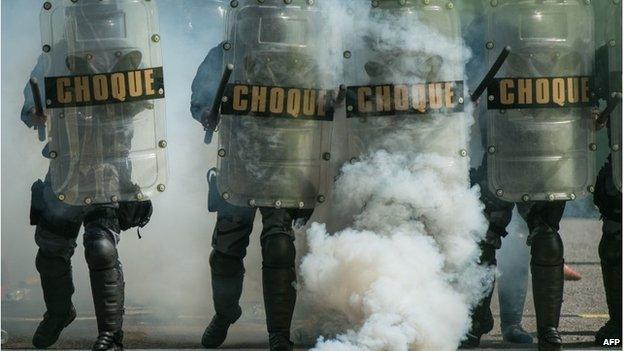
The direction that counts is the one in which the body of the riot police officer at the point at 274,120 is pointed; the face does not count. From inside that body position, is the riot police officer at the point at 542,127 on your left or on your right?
on your left

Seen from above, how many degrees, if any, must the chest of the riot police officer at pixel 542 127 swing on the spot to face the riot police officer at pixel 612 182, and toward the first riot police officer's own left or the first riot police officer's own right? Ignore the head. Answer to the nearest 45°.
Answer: approximately 135° to the first riot police officer's own left

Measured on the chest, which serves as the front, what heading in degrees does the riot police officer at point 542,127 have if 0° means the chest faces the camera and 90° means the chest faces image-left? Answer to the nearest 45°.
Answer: approximately 0°

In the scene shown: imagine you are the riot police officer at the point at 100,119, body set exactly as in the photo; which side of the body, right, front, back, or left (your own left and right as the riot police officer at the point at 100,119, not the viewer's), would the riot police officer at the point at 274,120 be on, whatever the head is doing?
left

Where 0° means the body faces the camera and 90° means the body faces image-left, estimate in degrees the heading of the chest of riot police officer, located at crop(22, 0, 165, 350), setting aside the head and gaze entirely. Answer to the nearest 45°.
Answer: approximately 0°

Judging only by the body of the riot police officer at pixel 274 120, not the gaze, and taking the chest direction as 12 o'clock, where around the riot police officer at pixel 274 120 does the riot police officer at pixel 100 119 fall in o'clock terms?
the riot police officer at pixel 100 119 is roughly at 3 o'clock from the riot police officer at pixel 274 120.

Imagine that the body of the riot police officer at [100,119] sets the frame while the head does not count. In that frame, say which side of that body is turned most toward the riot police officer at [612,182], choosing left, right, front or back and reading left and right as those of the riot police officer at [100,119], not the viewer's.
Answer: left

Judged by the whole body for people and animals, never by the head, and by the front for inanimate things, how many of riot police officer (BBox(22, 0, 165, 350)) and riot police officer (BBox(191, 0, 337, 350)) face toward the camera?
2

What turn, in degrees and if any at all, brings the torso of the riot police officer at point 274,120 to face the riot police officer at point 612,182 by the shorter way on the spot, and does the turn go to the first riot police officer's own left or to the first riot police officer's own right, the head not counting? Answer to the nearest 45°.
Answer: approximately 90° to the first riot police officer's own left
